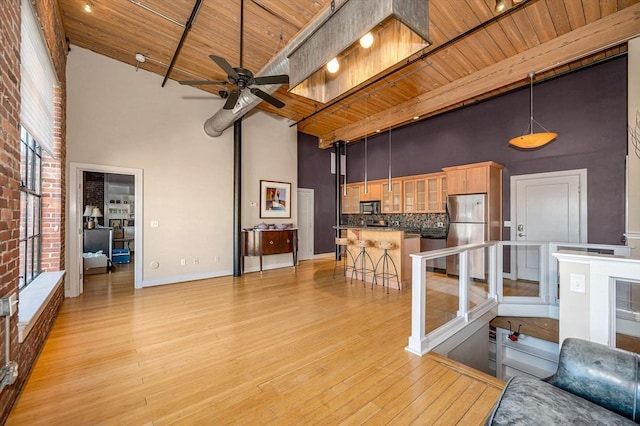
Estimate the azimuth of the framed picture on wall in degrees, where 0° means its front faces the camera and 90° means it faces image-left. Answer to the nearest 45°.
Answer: approximately 315°

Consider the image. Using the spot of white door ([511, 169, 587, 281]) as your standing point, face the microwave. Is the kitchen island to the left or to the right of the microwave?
left

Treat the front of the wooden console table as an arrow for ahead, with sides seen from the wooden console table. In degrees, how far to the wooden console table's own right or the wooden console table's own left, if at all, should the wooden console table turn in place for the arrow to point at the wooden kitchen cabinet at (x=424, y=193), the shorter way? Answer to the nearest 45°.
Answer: approximately 45° to the wooden console table's own left

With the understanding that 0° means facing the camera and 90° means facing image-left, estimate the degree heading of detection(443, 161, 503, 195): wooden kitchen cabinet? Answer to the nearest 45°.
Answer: approximately 45°

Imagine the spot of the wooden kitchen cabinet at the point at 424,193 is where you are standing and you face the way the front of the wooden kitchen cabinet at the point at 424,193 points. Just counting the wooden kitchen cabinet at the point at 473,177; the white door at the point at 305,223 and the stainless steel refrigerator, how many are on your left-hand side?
2

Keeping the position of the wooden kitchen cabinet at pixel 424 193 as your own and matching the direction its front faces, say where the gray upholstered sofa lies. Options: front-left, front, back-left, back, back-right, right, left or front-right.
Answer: front-left

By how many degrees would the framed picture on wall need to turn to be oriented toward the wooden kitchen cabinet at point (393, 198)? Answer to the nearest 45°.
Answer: approximately 45° to its left

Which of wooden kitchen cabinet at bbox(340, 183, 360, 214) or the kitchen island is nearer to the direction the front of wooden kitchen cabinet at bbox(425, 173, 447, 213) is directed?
the kitchen island

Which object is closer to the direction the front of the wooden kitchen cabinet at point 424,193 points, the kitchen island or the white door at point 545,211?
the kitchen island
